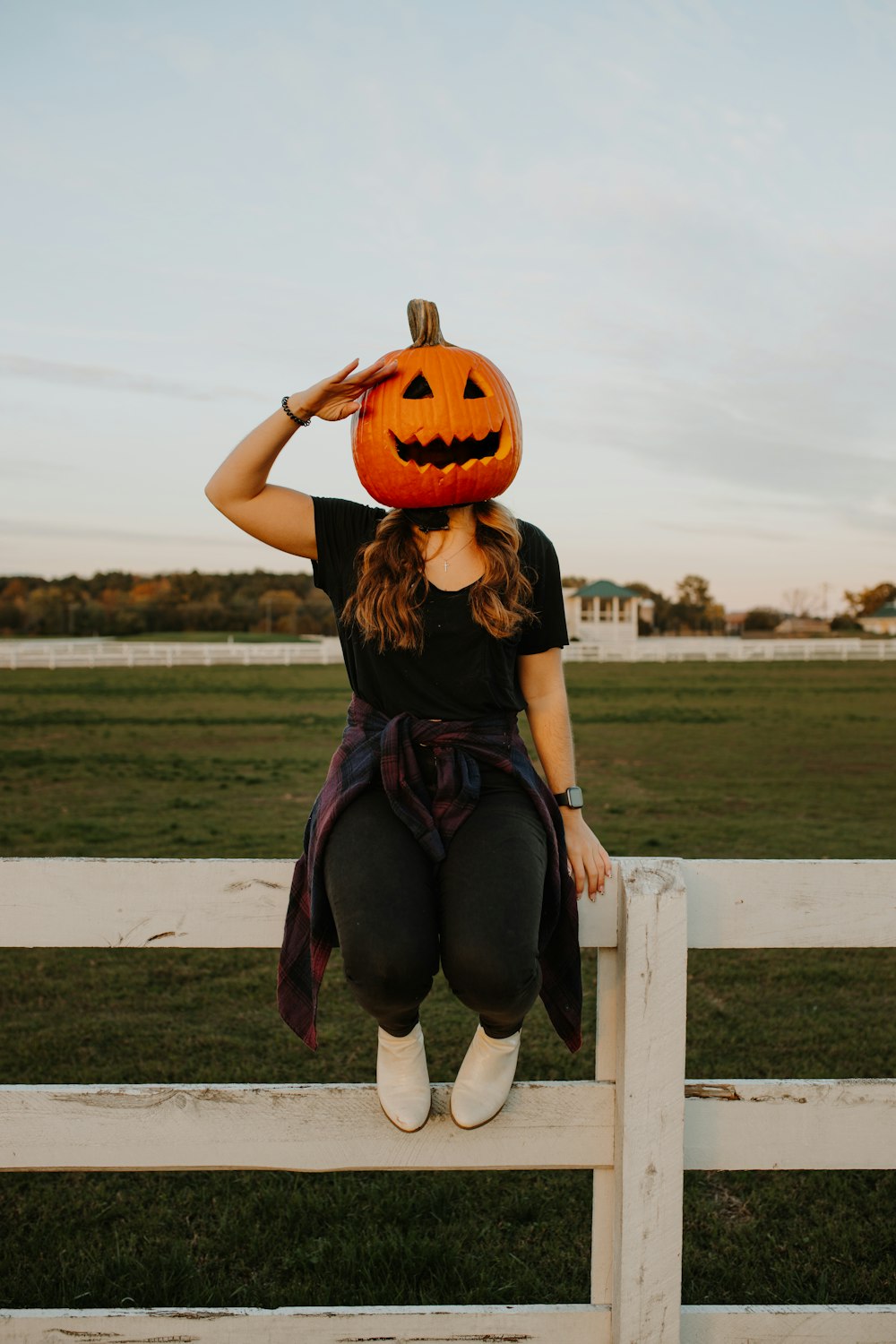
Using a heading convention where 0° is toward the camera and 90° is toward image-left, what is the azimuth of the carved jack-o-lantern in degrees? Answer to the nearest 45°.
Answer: approximately 0°

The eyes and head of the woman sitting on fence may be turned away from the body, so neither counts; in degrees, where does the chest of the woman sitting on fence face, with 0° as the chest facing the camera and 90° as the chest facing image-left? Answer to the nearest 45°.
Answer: approximately 0°
